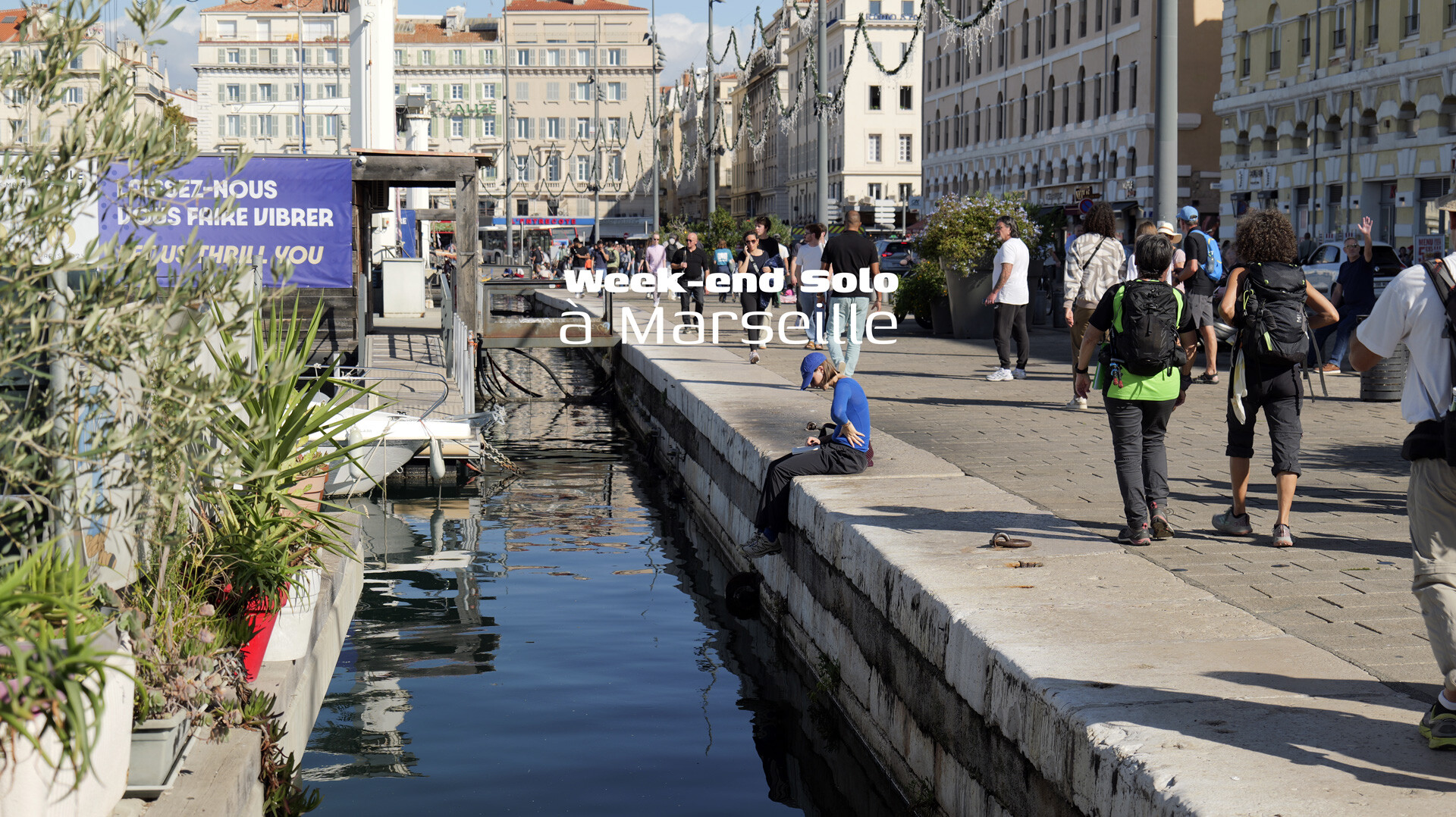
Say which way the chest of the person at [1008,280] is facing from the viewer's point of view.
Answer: to the viewer's left

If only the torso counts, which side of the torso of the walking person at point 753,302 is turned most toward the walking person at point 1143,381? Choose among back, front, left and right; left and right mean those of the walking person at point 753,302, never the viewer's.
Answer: front

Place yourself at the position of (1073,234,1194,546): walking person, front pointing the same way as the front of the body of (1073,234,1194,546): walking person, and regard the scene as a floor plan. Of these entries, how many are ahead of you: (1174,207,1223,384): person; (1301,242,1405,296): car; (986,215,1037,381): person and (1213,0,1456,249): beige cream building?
4

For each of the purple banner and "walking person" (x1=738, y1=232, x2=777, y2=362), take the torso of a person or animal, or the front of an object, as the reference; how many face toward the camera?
2

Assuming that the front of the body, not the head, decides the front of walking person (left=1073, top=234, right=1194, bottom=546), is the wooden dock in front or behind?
in front

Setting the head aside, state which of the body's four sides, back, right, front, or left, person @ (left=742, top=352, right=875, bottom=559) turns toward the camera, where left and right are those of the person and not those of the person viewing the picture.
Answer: left

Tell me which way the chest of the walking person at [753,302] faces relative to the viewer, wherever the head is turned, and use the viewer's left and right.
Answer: facing the viewer

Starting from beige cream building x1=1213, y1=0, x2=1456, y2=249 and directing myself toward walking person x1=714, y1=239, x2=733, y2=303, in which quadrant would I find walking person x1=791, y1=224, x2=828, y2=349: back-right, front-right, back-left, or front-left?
front-left

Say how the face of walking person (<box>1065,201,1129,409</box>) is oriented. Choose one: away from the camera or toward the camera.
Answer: away from the camera

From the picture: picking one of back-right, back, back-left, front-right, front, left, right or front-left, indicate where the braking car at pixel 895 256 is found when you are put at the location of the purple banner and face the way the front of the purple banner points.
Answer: back-left

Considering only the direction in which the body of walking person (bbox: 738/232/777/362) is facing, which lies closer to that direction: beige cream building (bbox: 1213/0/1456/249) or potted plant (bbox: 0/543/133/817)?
the potted plant

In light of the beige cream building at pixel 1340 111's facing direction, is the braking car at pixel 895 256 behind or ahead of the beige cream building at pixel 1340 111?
ahead

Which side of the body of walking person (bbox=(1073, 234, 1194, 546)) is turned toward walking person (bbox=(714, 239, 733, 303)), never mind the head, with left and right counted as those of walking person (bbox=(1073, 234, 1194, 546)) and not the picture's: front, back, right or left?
front

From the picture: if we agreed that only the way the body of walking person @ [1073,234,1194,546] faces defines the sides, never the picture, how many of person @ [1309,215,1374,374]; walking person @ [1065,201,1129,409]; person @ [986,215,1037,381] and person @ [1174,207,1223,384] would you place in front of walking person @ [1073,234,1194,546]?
4

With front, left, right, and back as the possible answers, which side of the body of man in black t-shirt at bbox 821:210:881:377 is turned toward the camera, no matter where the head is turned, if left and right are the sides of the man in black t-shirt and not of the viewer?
back

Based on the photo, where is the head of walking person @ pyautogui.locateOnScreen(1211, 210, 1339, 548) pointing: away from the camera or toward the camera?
away from the camera
